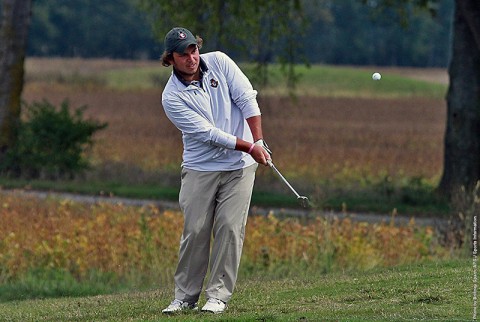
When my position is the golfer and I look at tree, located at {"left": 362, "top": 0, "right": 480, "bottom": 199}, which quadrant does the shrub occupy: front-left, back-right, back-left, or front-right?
front-left

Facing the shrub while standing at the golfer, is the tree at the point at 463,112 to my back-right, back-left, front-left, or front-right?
front-right

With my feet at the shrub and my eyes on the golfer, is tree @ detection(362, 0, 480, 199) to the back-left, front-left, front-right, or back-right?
front-left

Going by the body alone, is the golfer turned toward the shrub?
no

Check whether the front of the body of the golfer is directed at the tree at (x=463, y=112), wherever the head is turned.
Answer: no

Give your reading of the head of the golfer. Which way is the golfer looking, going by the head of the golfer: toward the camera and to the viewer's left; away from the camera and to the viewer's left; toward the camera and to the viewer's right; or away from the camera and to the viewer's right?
toward the camera and to the viewer's right

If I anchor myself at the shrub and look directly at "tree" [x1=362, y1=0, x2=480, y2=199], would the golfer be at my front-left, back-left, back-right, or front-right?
front-right

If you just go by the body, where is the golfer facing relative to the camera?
toward the camera
